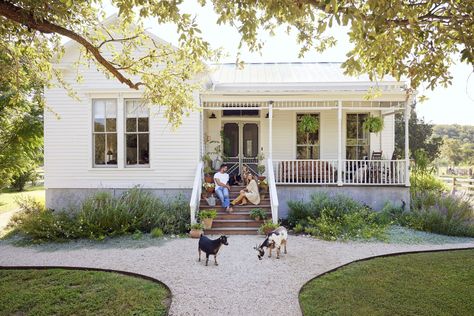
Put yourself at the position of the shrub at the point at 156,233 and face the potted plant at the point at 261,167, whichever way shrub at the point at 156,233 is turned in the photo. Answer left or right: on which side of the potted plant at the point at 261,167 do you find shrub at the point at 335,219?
right

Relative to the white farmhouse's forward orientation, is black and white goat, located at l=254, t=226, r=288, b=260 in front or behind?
in front

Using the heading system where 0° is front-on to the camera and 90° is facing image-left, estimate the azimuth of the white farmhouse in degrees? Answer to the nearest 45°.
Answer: approximately 0°

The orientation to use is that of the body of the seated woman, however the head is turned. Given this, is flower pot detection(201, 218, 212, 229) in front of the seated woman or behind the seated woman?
in front

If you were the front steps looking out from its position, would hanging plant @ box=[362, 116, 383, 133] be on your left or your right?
on your left

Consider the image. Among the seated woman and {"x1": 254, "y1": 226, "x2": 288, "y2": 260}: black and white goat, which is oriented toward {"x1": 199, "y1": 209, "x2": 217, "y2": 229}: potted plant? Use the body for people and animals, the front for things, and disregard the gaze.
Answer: the seated woman

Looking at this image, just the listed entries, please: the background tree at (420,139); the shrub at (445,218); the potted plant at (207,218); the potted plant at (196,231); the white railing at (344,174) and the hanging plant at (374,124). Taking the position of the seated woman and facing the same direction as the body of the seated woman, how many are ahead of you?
2

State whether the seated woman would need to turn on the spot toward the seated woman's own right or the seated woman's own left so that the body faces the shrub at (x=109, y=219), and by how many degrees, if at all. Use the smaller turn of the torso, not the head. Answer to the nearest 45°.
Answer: approximately 45° to the seated woman's own right

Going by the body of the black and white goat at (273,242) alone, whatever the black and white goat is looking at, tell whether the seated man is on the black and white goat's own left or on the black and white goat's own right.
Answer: on the black and white goat's own right

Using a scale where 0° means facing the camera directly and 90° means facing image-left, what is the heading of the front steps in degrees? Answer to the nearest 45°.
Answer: approximately 0°

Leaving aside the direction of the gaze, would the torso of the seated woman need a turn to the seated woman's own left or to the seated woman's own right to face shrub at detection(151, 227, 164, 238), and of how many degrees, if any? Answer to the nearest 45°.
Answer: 0° — they already face it

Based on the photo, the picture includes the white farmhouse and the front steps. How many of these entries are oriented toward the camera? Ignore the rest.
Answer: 2
